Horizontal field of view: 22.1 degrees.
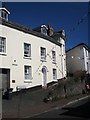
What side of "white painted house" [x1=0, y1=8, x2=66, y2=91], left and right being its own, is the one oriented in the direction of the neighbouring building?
left

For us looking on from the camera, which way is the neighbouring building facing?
facing the viewer and to the right of the viewer

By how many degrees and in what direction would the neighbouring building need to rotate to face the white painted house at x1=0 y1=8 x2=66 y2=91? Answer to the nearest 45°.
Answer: approximately 45° to its right

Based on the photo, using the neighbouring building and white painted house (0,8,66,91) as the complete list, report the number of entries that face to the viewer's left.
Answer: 0

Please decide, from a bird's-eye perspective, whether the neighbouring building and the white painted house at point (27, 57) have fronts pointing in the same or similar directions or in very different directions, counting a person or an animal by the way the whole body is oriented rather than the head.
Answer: same or similar directions
